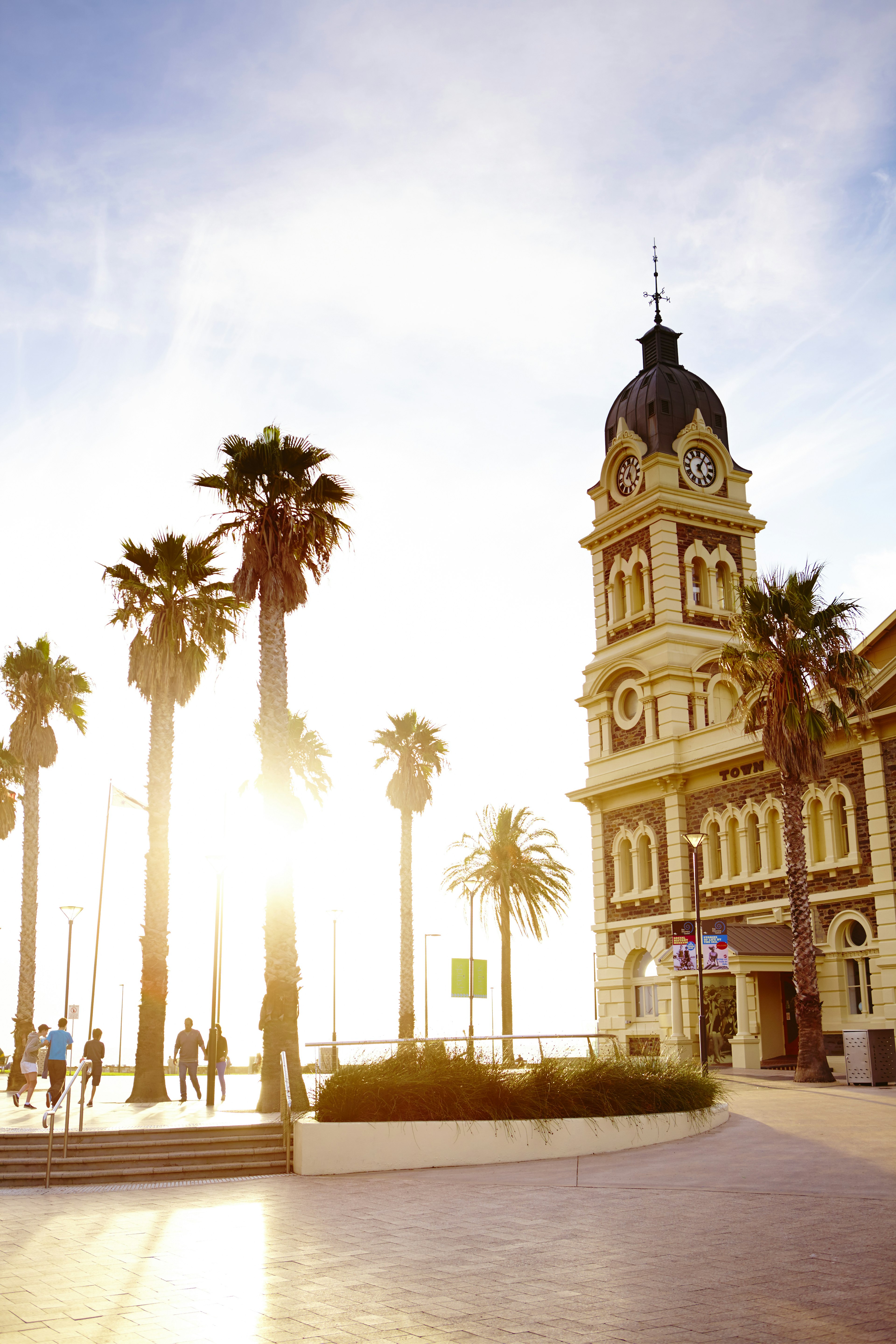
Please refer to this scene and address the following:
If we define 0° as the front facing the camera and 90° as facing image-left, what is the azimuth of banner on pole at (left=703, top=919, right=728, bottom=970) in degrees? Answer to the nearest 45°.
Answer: approximately 0°

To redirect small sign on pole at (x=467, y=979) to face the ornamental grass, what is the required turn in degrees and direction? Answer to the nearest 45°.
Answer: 0° — it already faces it

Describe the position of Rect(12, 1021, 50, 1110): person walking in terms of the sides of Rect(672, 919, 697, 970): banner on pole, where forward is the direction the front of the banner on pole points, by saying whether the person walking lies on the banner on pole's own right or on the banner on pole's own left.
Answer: on the banner on pole's own right

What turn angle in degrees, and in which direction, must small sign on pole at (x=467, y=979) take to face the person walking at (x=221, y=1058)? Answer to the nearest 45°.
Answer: approximately 45° to its right

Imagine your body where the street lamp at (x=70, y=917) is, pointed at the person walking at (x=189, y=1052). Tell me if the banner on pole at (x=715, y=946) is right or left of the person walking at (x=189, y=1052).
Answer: left

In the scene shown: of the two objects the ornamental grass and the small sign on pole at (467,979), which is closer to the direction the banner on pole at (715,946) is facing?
the ornamental grass

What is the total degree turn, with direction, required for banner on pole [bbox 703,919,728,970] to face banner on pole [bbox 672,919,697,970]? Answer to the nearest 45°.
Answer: approximately 135° to its right
